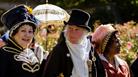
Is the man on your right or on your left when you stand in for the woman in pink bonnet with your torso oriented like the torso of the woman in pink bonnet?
on your right

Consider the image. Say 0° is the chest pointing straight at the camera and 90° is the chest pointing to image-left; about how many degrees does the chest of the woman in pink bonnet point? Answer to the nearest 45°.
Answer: approximately 315°
